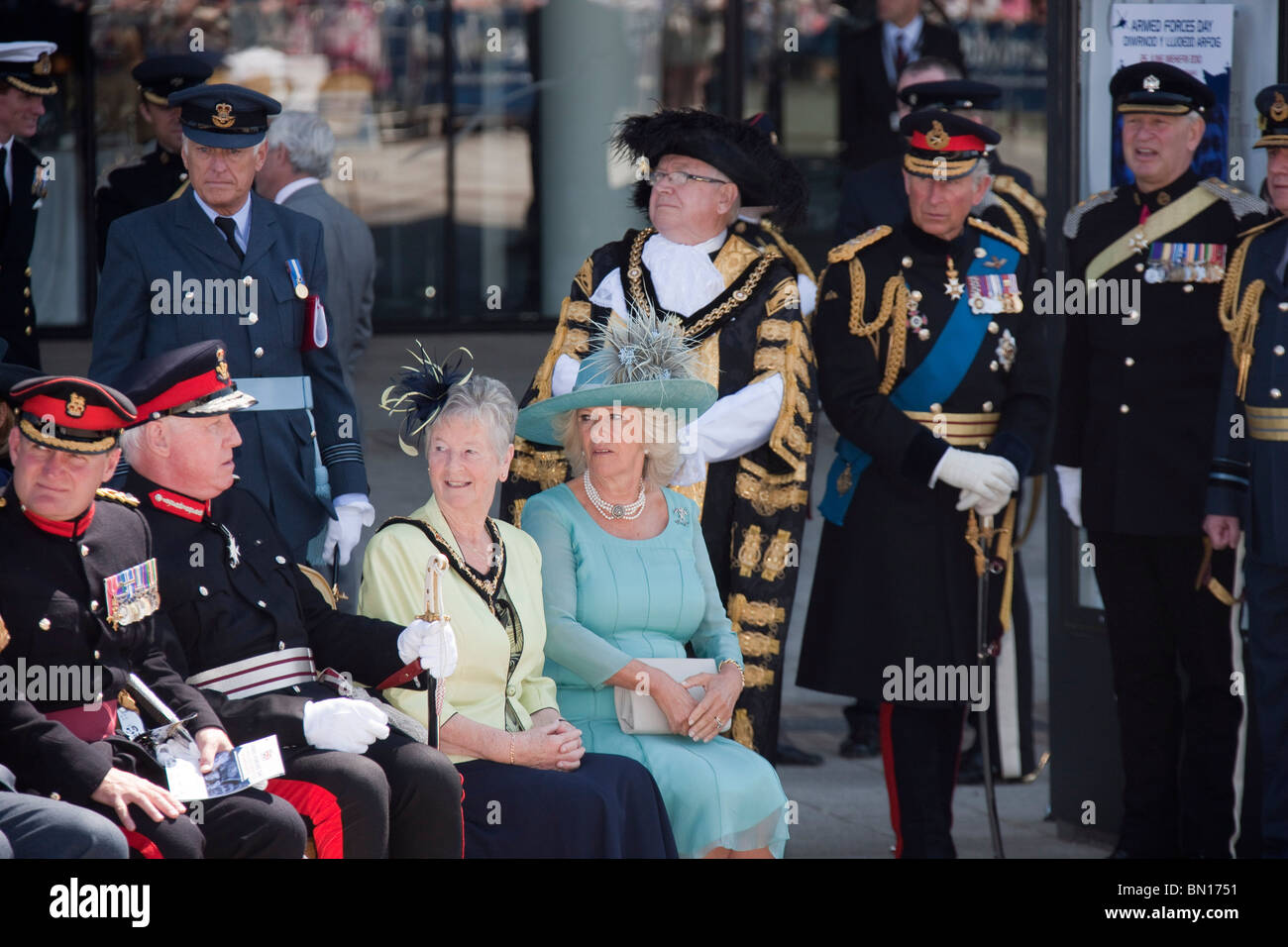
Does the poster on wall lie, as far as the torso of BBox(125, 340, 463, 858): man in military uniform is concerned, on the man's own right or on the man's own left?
on the man's own left

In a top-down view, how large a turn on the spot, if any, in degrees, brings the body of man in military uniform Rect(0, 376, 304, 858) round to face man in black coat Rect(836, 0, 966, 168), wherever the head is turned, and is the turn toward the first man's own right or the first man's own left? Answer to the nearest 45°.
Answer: approximately 90° to the first man's own left

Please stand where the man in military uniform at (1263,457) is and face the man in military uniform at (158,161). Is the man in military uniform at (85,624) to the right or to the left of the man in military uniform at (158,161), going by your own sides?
left

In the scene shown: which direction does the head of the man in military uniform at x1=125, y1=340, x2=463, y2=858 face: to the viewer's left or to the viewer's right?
to the viewer's right

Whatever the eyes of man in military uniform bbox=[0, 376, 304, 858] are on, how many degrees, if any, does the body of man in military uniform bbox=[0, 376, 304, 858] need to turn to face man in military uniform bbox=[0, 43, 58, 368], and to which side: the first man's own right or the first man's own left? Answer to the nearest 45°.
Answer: approximately 135° to the first man's own left

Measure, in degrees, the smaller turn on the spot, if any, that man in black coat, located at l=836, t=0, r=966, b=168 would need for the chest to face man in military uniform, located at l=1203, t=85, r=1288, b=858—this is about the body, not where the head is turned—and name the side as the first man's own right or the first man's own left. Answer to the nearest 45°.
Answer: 0° — they already face them

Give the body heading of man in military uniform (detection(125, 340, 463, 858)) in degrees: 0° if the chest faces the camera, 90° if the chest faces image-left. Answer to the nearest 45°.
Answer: approximately 315°

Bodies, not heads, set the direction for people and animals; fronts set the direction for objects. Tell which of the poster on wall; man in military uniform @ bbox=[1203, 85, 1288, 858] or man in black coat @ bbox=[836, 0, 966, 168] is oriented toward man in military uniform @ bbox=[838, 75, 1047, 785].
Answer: the man in black coat
